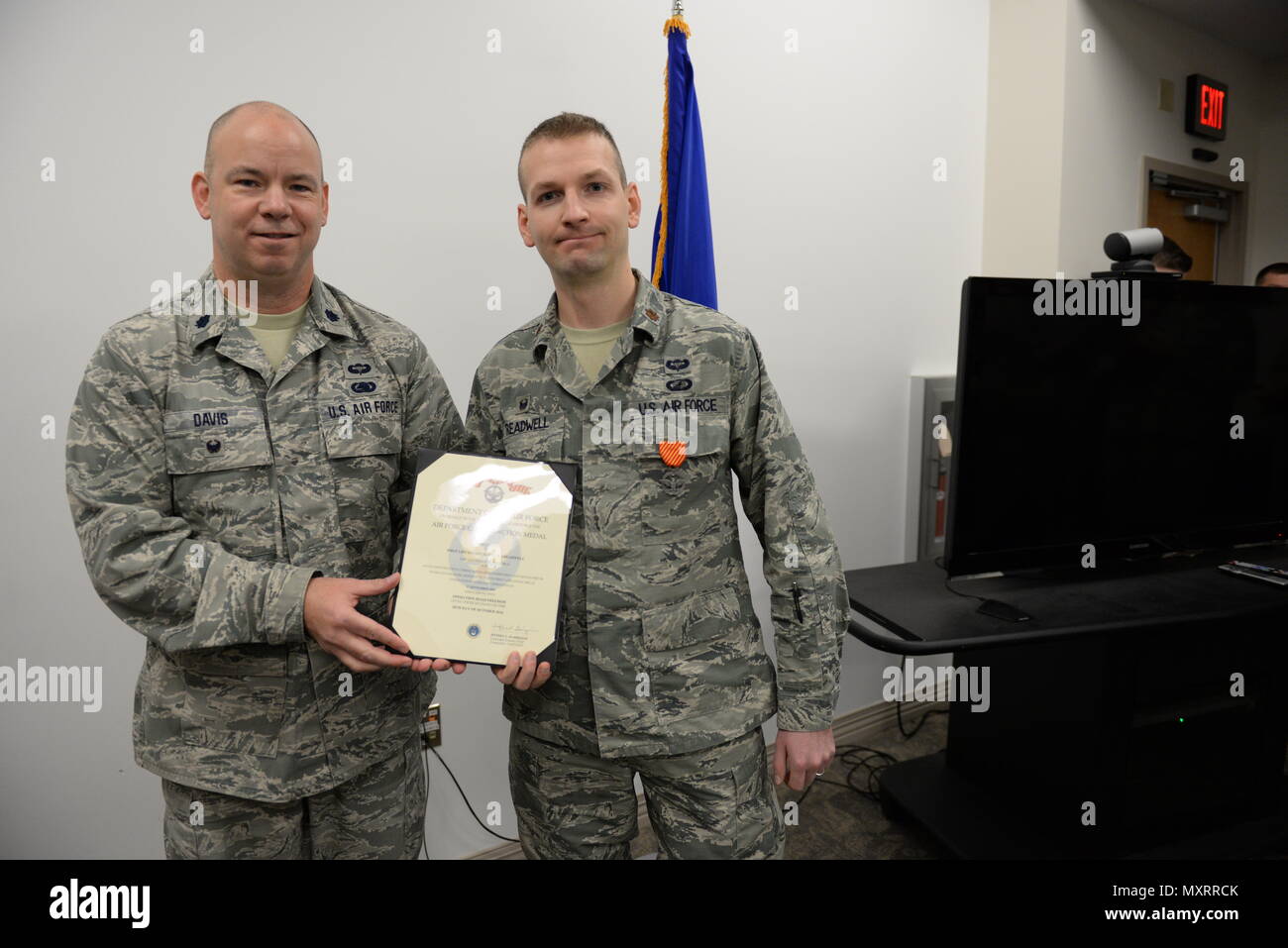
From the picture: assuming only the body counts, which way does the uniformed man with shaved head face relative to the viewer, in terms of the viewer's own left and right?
facing the viewer

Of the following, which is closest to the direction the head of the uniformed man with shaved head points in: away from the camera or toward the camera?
toward the camera

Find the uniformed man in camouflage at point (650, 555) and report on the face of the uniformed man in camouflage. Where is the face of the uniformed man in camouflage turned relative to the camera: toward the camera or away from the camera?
toward the camera
